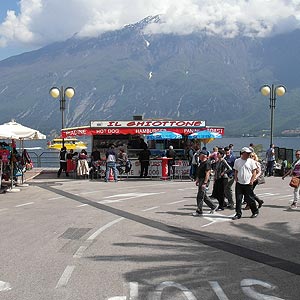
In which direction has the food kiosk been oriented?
toward the camera

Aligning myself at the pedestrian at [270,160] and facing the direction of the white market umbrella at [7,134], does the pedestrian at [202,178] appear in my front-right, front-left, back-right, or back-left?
front-left

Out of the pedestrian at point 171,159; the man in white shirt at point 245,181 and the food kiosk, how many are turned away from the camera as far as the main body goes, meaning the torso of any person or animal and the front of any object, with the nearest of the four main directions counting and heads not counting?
1

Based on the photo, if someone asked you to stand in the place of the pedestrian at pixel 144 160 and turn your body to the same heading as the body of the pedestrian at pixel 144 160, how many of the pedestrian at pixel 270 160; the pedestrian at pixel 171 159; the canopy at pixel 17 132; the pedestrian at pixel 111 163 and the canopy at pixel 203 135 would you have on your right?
3

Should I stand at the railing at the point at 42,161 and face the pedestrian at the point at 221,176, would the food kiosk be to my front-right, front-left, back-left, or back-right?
front-left

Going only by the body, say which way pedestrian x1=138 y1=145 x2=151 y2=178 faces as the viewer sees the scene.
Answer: away from the camera

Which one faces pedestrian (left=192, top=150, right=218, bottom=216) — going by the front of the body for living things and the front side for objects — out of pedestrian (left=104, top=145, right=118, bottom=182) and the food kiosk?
the food kiosk

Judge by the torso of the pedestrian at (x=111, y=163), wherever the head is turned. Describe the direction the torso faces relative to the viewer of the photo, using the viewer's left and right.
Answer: facing away from the viewer

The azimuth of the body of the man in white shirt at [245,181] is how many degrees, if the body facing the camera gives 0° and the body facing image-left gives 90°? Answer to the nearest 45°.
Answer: approximately 45°

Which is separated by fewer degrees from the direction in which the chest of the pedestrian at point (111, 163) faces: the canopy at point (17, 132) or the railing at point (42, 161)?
the railing

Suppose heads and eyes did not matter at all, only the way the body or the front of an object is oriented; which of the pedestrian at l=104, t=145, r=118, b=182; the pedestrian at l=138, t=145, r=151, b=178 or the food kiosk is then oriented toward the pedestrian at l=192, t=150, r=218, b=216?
the food kiosk

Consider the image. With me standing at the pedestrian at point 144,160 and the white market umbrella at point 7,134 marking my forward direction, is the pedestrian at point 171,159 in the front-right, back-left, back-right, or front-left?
back-left
